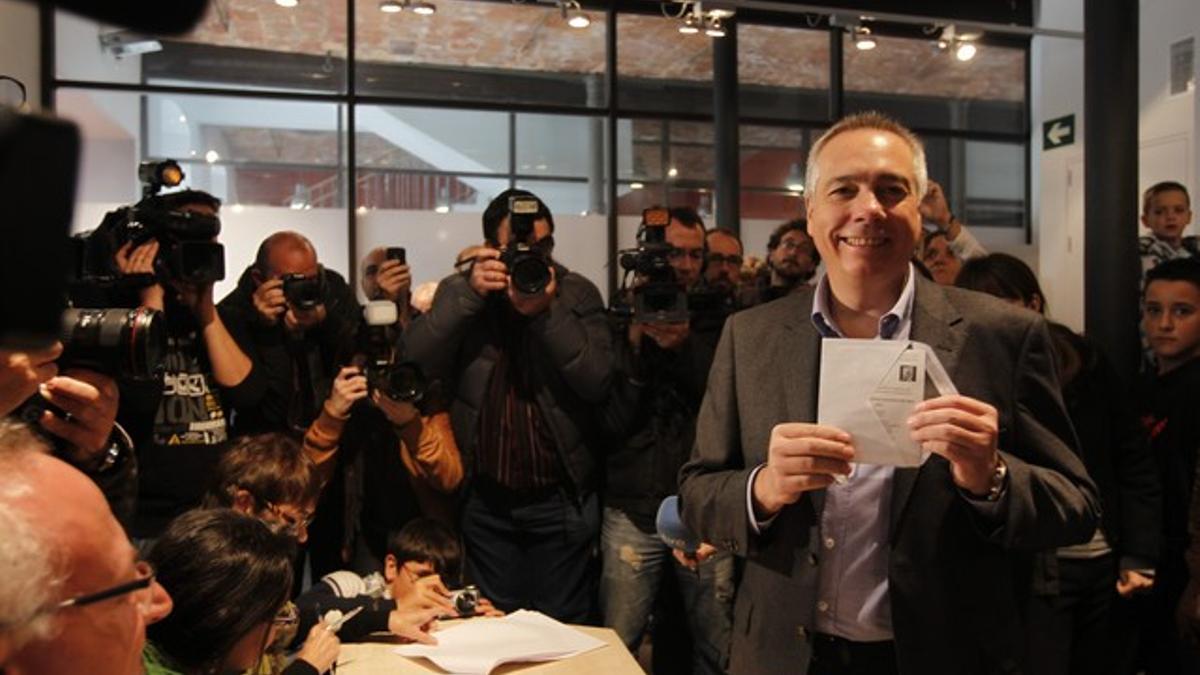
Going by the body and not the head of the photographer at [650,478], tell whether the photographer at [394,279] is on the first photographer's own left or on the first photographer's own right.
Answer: on the first photographer's own right

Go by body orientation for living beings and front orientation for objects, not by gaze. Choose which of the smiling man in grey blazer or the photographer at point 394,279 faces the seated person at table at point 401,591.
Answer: the photographer

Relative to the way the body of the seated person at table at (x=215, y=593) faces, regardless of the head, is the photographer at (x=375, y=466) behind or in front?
in front

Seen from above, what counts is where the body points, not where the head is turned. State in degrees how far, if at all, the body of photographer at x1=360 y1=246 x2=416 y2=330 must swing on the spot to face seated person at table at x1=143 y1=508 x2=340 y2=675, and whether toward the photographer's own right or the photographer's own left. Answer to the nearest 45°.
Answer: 0° — they already face them

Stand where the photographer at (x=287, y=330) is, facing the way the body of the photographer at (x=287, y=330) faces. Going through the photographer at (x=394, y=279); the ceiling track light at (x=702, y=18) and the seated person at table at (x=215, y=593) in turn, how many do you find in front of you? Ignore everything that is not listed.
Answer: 1

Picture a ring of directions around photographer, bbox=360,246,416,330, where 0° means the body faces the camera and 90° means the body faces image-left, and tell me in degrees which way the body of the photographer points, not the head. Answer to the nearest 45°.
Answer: approximately 0°

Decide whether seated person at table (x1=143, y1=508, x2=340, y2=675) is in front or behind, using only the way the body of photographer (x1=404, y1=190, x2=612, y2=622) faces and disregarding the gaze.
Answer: in front

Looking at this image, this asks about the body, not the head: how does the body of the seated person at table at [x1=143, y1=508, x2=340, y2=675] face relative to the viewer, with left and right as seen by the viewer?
facing away from the viewer and to the right of the viewer

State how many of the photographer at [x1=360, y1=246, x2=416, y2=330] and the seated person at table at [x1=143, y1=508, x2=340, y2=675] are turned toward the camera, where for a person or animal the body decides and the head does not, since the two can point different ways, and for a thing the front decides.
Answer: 1

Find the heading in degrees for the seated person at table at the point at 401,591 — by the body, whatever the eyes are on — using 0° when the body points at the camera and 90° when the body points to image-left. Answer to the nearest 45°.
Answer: approximately 315°
